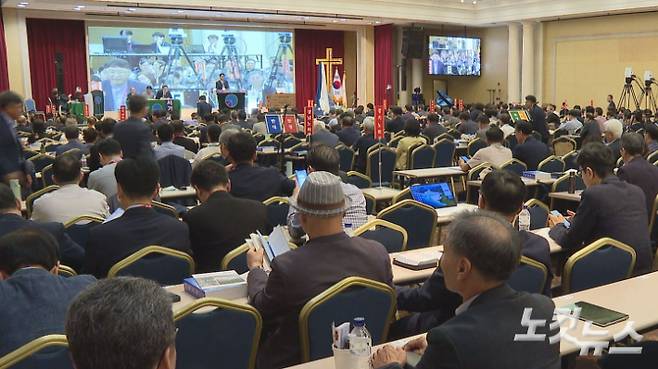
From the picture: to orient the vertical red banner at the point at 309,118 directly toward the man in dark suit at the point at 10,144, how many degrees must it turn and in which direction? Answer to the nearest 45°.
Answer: approximately 45° to its right

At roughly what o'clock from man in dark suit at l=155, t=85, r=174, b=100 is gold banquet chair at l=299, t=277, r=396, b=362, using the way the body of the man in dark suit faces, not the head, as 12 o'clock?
The gold banquet chair is roughly at 12 o'clock from the man in dark suit.

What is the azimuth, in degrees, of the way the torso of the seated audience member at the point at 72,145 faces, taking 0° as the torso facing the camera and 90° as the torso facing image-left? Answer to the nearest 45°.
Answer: approximately 180°

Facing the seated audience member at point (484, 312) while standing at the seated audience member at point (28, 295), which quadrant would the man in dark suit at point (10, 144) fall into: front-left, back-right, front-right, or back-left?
back-left

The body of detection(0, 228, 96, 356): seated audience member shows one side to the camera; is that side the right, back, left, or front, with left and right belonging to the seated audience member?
back

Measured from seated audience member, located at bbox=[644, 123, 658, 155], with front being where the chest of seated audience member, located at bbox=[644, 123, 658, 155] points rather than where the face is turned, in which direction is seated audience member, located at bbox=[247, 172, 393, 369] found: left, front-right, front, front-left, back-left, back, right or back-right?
back-left

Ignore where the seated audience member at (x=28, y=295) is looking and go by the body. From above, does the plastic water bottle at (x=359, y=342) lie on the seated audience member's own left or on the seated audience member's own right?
on the seated audience member's own right

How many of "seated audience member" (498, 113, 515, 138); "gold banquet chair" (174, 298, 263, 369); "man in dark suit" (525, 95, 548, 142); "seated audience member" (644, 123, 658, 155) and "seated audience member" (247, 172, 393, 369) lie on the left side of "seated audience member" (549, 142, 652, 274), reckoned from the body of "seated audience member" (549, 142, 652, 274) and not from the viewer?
2

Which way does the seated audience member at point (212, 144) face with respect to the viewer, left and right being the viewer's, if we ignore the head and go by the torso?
facing away from the viewer

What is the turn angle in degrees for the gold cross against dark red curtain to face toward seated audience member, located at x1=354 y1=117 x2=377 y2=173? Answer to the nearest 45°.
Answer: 0° — it already faces them

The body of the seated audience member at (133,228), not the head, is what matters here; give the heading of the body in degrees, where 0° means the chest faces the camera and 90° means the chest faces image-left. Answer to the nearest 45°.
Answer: approximately 180°

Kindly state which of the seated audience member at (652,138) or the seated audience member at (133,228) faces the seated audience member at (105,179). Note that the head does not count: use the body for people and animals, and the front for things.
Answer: the seated audience member at (133,228)

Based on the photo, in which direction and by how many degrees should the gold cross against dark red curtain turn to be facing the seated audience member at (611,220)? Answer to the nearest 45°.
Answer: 0° — it already faces them

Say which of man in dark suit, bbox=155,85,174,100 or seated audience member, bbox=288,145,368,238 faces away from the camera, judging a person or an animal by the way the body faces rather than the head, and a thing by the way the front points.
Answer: the seated audience member

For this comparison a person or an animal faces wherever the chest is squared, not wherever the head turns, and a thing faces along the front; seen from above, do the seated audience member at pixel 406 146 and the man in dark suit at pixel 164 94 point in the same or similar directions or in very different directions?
very different directions

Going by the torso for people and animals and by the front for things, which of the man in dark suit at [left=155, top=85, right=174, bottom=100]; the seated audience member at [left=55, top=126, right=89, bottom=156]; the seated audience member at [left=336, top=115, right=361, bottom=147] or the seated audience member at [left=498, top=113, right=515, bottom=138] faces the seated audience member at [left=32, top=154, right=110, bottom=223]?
the man in dark suit

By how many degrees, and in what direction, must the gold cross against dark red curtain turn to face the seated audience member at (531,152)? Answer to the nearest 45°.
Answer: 0° — it already faces them

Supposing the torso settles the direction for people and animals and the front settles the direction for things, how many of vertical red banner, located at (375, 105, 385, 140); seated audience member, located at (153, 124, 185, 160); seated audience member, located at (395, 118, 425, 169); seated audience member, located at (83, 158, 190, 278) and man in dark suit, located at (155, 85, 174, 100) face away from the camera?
3
